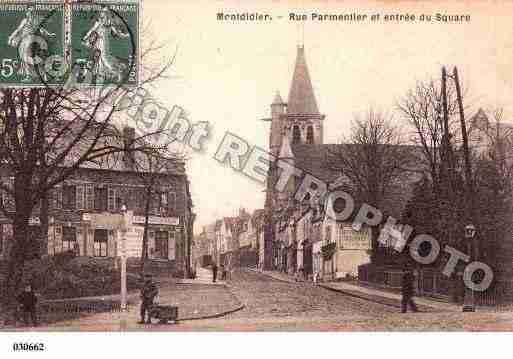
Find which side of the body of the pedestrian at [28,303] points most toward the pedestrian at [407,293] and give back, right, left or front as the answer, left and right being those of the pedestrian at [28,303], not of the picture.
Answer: left

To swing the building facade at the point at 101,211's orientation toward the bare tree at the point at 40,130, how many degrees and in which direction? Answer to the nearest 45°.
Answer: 0° — it already faces it

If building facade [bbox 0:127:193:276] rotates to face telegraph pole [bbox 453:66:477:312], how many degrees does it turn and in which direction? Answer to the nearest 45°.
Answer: approximately 90° to its left

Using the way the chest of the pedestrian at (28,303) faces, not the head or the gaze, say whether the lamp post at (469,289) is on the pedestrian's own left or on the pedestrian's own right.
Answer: on the pedestrian's own left

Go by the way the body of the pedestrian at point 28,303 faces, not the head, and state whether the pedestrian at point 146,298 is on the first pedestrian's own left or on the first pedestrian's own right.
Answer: on the first pedestrian's own left

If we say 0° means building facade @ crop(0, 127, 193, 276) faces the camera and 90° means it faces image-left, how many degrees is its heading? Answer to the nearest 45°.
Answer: approximately 0°
